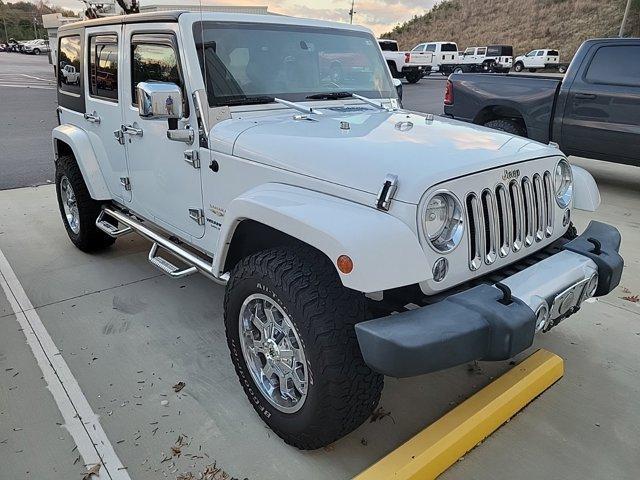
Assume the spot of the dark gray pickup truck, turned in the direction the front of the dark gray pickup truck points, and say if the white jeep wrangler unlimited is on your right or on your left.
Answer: on your right

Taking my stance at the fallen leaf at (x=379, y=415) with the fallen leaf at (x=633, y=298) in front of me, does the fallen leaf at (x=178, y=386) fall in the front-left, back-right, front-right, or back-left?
back-left

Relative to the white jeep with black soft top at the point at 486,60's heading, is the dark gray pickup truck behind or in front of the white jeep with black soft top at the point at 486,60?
behind

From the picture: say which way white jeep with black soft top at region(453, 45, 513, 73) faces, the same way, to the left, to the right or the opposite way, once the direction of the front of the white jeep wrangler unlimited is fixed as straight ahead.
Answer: the opposite way

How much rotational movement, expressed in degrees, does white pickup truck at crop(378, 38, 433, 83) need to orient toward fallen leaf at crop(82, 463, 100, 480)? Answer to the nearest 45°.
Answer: approximately 135° to its left

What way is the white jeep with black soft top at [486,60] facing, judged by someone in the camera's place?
facing away from the viewer and to the left of the viewer

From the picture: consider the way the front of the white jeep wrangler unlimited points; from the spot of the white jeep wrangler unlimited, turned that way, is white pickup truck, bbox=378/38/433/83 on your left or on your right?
on your left
